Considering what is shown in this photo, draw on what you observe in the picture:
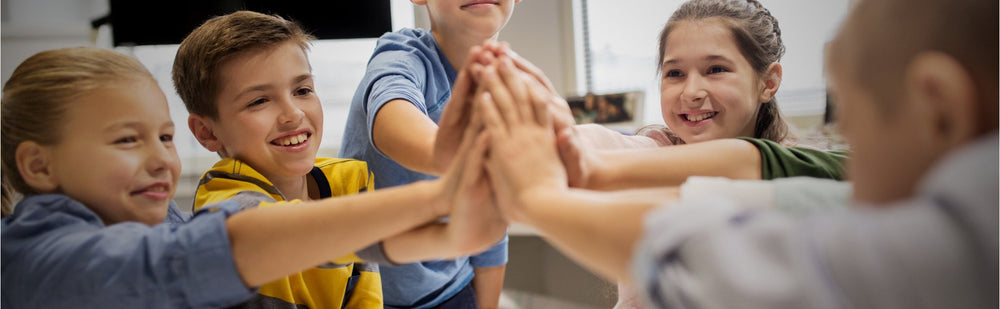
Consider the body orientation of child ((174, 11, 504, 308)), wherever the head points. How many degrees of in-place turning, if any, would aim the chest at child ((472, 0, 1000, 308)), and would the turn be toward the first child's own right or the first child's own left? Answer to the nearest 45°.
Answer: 0° — they already face them

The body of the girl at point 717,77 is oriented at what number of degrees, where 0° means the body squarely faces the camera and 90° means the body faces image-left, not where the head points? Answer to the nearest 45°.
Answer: approximately 45°

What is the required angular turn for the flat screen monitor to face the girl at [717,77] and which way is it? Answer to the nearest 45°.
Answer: approximately 45° to its left
